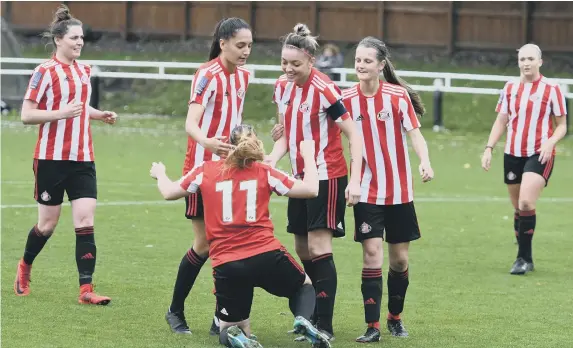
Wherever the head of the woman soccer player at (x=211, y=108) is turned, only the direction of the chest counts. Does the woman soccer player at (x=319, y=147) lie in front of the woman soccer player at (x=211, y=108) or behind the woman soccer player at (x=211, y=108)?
in front

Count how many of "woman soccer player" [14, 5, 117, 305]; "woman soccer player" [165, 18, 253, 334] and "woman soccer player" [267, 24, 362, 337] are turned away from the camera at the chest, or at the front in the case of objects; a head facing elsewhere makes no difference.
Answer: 0

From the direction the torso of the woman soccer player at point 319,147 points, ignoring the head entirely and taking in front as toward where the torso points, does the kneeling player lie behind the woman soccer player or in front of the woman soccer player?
in front

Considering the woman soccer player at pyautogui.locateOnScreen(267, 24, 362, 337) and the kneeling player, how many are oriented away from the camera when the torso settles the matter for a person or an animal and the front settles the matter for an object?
1

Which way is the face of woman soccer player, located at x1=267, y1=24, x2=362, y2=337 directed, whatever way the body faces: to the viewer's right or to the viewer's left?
to the viewer's left

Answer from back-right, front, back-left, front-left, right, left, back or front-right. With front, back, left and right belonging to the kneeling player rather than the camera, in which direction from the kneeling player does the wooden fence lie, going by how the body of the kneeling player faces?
front

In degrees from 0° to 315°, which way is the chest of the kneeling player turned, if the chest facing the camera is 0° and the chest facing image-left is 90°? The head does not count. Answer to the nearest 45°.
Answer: approximately 180°

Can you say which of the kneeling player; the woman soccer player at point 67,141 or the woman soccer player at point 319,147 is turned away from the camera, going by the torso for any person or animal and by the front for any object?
the kneeling player

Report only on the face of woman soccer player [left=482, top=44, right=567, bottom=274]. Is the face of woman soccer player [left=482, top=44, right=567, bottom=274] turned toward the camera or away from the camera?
toward the camera

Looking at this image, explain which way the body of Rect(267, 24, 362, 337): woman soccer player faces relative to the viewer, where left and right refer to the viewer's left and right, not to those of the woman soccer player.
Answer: facing the viewer and to the left of the viewer

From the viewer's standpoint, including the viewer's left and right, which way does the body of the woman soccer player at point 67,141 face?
facing the viewer and to the right of the viewer

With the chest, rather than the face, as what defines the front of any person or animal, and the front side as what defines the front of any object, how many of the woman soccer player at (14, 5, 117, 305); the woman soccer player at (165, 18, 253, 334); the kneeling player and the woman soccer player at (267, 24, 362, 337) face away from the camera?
1
